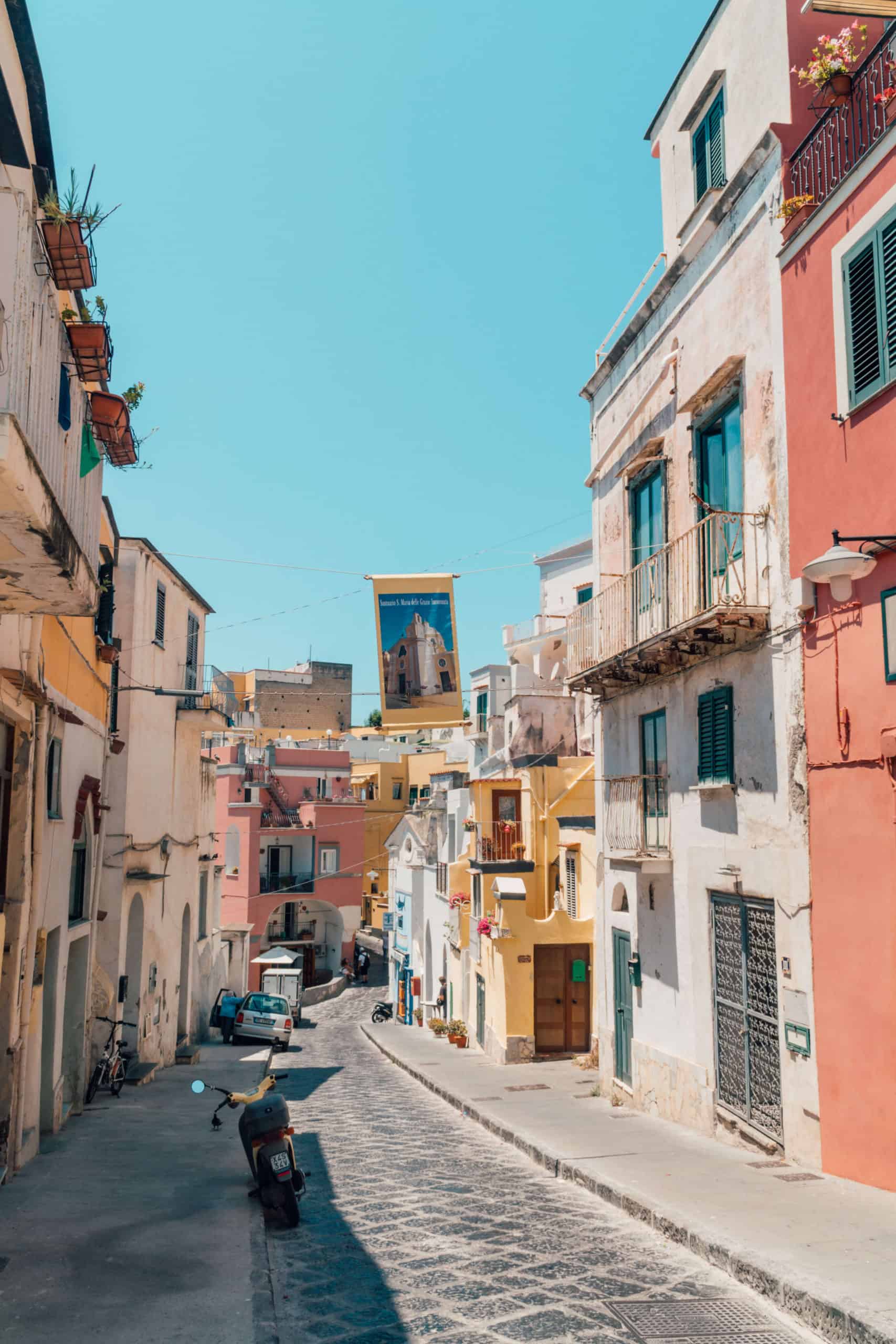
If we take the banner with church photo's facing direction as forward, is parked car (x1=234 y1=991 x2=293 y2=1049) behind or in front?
behind

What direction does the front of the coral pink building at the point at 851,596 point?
to the viewer's left

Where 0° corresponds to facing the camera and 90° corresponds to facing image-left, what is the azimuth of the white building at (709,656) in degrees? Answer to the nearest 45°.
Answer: approximately 45°

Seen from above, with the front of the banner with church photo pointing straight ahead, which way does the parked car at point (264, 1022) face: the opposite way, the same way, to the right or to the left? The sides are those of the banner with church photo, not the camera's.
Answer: the opposite way

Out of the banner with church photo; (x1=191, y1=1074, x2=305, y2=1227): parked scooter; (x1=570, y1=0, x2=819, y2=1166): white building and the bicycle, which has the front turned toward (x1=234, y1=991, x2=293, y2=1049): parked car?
the parked scooter

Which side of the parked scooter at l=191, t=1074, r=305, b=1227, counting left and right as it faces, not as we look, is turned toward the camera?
back

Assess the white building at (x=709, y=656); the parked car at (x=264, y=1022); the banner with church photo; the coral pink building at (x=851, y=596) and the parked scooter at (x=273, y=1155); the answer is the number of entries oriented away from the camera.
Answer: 2

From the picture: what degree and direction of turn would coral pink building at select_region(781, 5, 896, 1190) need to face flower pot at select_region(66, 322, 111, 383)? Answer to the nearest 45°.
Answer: approximately 45° to its left

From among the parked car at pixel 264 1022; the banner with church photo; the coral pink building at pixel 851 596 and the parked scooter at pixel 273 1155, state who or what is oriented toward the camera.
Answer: the banner with church photo
